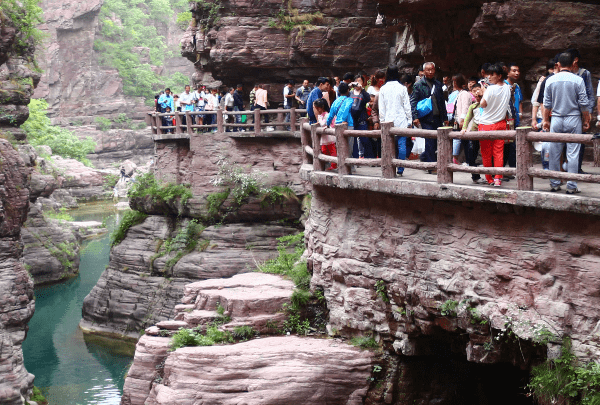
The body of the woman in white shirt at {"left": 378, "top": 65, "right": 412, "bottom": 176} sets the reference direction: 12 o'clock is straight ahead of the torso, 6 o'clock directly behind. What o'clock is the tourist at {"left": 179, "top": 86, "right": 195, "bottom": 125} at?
The tourist is roughly at 11 o'clock from the woman in white shirt.

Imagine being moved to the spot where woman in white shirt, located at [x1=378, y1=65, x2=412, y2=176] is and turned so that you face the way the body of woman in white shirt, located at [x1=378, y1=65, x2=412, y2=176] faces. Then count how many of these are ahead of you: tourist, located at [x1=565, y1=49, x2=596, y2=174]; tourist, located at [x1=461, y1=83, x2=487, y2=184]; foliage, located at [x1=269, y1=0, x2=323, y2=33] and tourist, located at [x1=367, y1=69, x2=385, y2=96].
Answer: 2

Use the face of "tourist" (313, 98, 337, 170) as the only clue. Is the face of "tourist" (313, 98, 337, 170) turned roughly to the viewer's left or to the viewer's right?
to the viewer's left

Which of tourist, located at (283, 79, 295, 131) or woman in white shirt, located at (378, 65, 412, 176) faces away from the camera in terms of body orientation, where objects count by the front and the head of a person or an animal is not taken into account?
the woman in white shirt

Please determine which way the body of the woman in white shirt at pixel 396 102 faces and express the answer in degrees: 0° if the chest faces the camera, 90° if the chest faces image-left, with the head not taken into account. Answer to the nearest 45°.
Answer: approximately 180°
